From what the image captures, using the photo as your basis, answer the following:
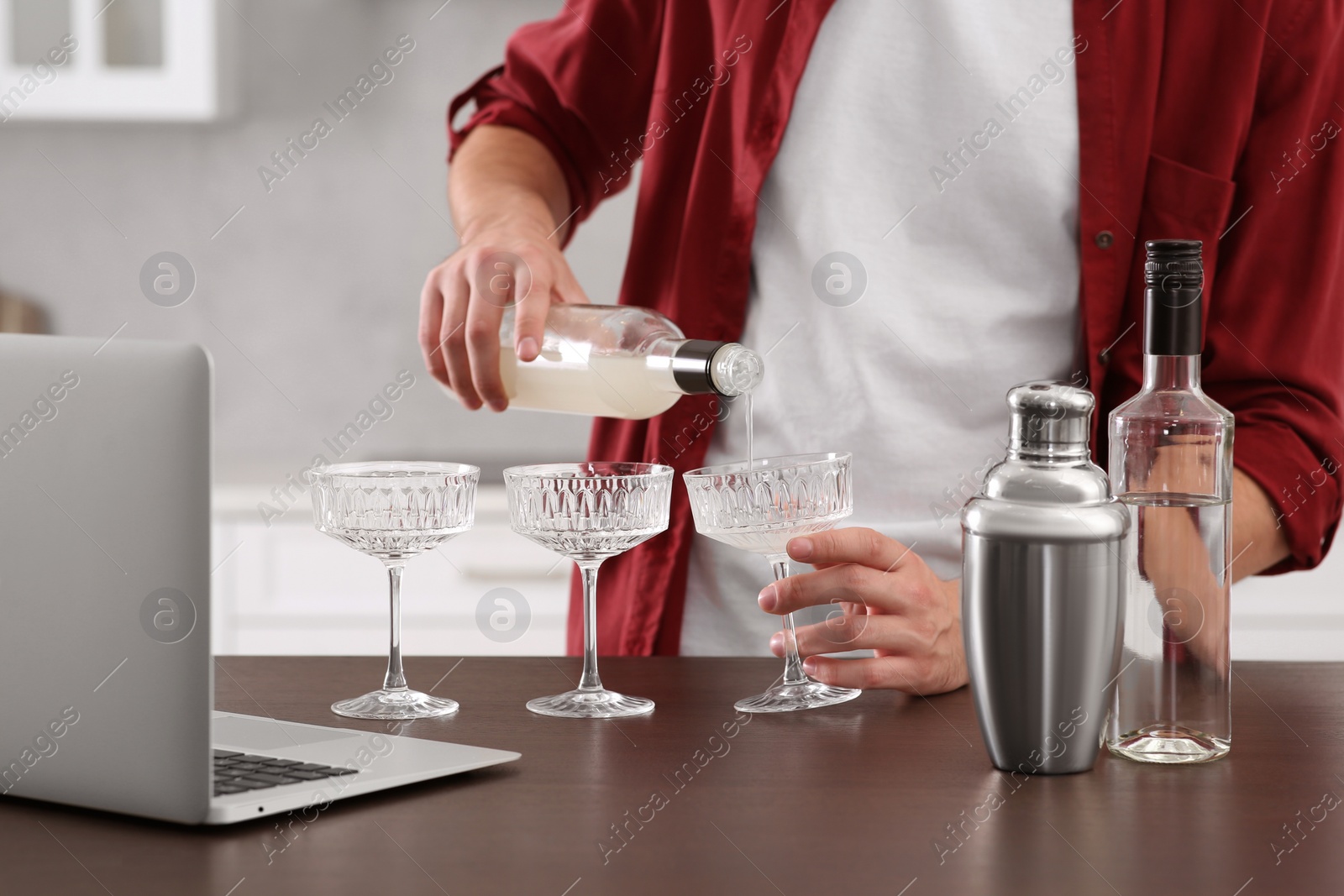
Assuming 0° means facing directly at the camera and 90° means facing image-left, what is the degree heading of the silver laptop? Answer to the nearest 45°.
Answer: approximately 225°

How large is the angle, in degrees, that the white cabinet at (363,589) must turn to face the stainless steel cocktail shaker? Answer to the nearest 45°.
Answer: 0° — it already faces it

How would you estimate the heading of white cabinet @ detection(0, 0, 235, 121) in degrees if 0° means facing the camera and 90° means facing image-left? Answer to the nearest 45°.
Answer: approximately 0°

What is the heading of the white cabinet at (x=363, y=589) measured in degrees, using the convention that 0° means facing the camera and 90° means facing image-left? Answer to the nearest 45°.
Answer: approximately 0°

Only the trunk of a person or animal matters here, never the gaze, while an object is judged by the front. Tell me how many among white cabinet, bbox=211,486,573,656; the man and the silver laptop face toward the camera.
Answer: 2

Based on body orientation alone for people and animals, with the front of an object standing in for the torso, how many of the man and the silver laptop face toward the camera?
1

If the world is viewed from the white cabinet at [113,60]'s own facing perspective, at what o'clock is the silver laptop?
The silver laptop is roughly at 12 o'clock from the white cabinet.

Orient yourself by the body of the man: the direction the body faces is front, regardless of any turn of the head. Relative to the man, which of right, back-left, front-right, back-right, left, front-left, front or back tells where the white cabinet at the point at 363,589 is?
back-right

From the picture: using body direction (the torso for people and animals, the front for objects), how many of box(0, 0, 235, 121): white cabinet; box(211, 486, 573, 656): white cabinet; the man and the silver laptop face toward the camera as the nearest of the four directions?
3
